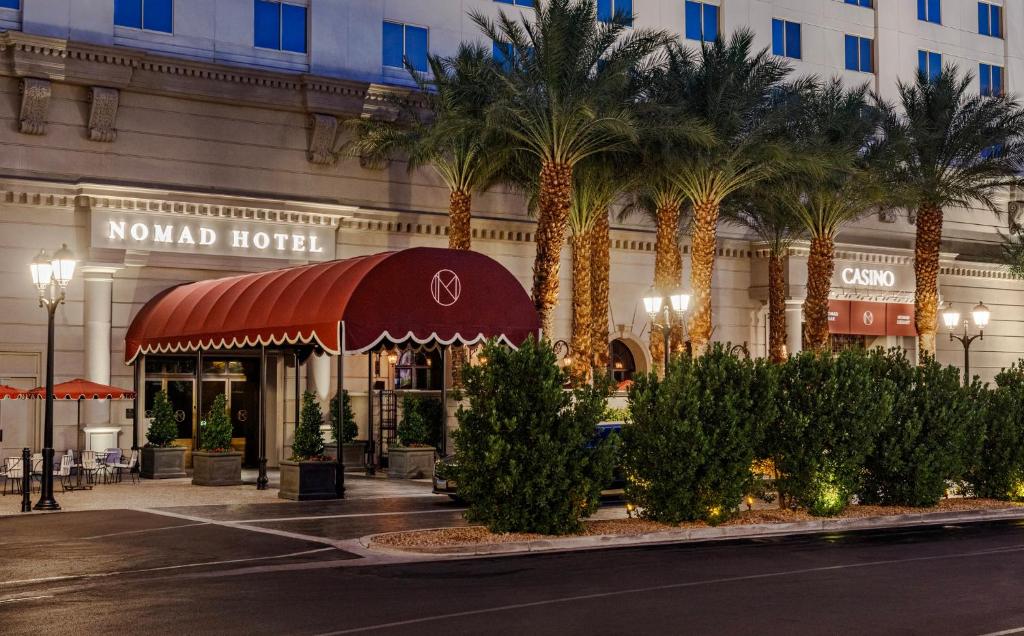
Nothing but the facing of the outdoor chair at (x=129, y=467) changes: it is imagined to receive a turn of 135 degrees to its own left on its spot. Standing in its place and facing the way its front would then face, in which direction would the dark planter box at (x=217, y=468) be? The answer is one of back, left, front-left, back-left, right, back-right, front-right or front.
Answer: front

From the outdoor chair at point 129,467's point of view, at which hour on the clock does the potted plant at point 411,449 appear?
The potted plant is roughly at 6 o'clock from the outdoor chair.

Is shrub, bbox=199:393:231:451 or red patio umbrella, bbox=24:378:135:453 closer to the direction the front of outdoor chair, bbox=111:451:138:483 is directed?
the red patio umbrella

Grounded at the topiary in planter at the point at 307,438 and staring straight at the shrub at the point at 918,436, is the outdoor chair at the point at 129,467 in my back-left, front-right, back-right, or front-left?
back-left

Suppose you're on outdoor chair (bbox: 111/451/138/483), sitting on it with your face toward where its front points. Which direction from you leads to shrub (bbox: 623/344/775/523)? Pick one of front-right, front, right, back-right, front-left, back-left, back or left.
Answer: back-left

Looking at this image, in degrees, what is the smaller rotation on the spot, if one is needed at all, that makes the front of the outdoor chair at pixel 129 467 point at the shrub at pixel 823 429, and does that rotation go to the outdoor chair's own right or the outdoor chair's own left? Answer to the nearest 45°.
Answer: approximately 135° to the outdoor chair's own left

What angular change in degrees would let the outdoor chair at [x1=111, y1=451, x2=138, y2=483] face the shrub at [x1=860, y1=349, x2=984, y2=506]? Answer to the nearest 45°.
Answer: approximately 135° to its left

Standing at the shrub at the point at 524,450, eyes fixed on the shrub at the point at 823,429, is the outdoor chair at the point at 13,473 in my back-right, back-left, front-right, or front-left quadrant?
back-left

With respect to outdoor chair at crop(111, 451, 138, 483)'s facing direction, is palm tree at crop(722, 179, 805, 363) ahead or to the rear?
to the rear

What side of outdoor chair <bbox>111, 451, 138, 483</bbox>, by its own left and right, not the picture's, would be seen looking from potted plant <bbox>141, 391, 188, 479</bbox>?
back

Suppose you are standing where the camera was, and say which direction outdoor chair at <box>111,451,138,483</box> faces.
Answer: facing to the left of the viewer

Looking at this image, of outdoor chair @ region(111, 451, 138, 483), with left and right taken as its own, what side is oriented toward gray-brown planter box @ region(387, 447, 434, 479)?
back
